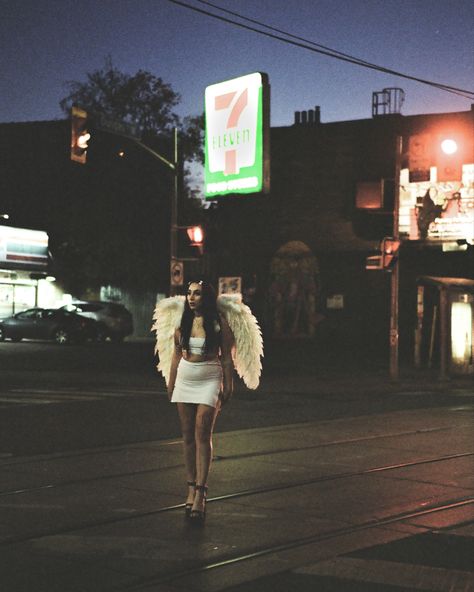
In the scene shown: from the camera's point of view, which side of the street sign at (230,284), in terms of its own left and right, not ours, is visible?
front

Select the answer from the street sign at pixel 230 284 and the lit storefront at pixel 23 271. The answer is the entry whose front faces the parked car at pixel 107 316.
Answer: the lit storefront

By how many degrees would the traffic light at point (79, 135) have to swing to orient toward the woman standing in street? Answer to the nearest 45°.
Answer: approximately 45° to its right

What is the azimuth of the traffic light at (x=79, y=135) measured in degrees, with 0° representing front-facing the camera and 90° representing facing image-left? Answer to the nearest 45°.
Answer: approximately 315°

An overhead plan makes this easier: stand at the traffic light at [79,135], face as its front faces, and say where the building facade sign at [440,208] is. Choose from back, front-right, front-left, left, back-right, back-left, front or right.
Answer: left

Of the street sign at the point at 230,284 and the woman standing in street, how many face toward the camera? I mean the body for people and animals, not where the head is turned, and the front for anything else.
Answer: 2

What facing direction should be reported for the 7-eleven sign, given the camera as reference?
facing the viewer and to the left of the viewer

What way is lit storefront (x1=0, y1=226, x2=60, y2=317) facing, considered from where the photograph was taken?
facing the viewer and to the right of the viewer

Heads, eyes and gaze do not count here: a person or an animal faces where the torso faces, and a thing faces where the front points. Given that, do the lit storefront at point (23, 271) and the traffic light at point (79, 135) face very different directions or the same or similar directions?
same or similar directions

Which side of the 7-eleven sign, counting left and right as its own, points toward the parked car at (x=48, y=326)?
right

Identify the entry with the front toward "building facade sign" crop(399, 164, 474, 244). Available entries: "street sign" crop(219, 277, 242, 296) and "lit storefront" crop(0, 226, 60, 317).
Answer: the lit storefront

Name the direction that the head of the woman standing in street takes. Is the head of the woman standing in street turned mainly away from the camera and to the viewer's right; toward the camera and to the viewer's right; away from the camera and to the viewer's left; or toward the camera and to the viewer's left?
toward the camera and to the viewer's left

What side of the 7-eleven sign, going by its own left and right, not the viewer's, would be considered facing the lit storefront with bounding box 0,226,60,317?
right
